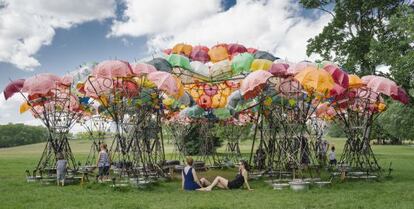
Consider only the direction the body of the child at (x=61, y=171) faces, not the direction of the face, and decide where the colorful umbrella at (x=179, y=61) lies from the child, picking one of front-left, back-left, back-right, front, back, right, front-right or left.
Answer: right

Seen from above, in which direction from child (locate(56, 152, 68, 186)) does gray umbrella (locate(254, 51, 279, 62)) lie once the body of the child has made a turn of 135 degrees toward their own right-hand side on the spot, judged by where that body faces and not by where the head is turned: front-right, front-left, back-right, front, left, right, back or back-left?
front-left

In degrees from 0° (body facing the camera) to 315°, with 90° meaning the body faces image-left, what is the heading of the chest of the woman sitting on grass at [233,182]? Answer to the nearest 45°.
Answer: approximately 90°

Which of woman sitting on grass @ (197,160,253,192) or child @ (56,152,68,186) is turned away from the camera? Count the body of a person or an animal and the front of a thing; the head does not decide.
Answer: the child

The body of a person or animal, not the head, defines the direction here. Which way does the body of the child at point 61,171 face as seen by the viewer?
away from the camera

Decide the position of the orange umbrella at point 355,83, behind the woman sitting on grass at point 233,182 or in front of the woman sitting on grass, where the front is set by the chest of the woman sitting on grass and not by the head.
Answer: behind
